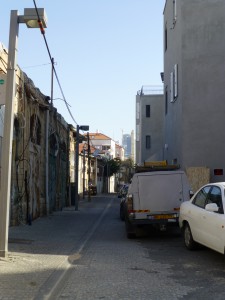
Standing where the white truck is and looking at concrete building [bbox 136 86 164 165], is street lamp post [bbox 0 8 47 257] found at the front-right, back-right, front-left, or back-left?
back-left

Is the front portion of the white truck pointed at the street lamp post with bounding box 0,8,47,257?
no

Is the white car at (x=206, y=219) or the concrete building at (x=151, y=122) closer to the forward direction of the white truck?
the concrete building

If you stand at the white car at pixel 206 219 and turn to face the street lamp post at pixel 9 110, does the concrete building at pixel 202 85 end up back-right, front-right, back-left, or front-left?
back-right

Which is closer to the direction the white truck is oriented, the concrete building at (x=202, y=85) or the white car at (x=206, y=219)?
the concrete building

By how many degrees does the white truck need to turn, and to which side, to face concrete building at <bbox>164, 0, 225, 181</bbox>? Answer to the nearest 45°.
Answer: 0° — it already faces it

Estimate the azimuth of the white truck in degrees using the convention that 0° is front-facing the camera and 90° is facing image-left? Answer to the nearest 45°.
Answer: approximately 180°

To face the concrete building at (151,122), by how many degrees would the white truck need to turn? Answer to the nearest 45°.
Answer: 0° — it already faces it

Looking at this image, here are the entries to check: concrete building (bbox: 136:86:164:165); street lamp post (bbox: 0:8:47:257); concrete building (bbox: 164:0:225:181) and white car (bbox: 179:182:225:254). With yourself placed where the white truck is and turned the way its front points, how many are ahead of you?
2

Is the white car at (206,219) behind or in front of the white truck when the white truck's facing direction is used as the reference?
behind
